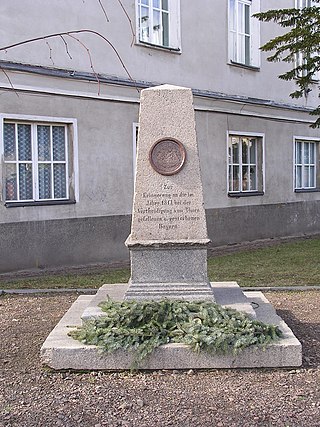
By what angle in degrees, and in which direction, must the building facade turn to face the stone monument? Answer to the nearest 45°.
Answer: approximately 45° to its right
